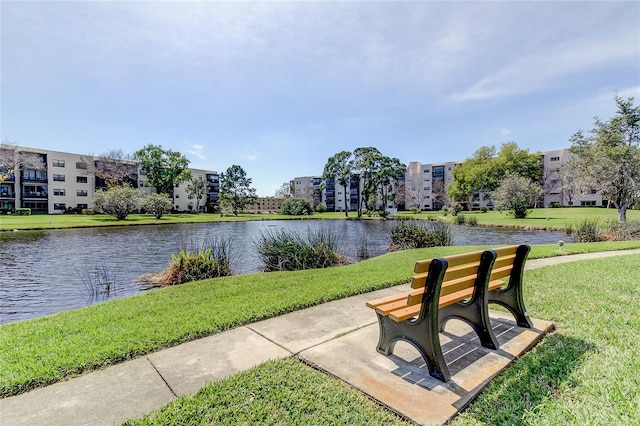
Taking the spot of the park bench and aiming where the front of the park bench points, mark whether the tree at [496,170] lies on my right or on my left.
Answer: on my right

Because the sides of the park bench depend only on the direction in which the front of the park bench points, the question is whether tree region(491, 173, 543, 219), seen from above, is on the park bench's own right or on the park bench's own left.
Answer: on the park bench's own right

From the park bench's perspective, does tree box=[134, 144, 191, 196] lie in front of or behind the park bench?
in front

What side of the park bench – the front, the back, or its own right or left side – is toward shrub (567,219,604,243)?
right

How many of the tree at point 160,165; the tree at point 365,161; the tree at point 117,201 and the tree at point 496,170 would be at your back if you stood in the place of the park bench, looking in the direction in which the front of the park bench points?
0

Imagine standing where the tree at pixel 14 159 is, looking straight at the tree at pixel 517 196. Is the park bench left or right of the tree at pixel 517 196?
right

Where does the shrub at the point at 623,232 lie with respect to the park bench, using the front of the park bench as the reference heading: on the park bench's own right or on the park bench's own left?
on the park bench's own right

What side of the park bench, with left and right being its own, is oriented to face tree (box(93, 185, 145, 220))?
front

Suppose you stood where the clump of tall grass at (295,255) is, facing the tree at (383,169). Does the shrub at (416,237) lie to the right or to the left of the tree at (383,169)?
right

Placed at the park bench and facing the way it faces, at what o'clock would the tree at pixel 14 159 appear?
The tree is roughly at 11 o'clock from the park bench.

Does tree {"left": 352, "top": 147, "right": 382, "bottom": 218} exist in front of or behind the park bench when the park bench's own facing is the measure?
in front

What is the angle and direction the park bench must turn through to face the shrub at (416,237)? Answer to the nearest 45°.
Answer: approximately 45° to its right

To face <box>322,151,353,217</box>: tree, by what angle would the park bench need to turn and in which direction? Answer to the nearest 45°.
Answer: approximately 45° to its right

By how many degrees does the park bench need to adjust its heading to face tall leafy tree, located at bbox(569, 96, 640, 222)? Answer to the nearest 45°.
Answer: approximately 90° to its right

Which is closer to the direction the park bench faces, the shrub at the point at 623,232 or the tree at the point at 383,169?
the tree

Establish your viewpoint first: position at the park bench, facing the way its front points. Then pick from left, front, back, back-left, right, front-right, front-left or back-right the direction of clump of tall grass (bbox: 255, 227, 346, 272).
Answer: front

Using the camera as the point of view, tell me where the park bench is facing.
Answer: facing away from the viewer and to the left of the viewer

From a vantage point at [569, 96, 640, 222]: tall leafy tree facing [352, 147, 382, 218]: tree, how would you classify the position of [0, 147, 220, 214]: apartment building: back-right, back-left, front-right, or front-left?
front-left

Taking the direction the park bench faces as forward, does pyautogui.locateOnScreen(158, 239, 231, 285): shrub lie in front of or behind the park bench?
in front
